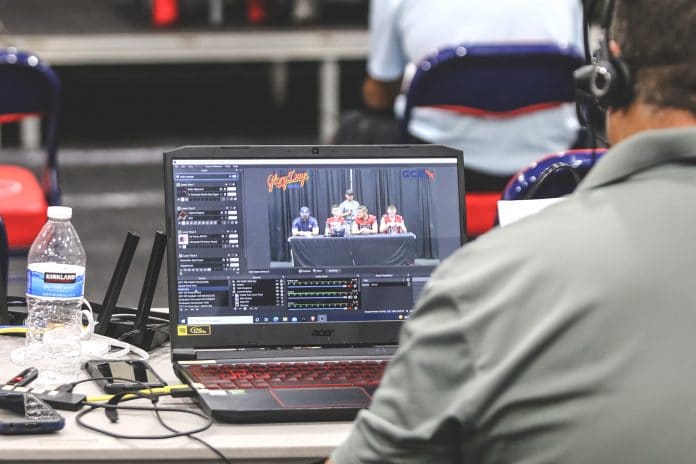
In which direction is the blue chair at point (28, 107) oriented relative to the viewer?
away from the camera

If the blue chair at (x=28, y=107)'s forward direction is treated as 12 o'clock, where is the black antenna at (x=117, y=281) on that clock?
The black antenna is roughly at 6 o'clock from the blue chair.

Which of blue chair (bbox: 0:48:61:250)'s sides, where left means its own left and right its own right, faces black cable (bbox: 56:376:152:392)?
back

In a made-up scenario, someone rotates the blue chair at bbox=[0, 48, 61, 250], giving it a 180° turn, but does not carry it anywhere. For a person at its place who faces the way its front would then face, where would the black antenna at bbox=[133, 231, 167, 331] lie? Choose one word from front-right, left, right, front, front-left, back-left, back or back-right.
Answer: front

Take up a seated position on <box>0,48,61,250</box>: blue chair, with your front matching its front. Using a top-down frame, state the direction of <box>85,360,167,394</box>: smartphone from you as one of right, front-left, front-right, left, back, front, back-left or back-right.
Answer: back

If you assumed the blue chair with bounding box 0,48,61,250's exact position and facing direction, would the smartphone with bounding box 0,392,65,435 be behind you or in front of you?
behind

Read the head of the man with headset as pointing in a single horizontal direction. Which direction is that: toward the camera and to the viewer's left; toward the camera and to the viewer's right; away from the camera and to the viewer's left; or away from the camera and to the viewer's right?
away from the camera and to the viewer's left

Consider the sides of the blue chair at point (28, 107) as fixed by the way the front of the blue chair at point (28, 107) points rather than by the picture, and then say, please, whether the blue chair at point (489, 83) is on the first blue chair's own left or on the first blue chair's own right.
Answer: on the first blue chair's own right

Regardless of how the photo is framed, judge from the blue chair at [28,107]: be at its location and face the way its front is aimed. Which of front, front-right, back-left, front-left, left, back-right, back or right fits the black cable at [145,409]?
back
